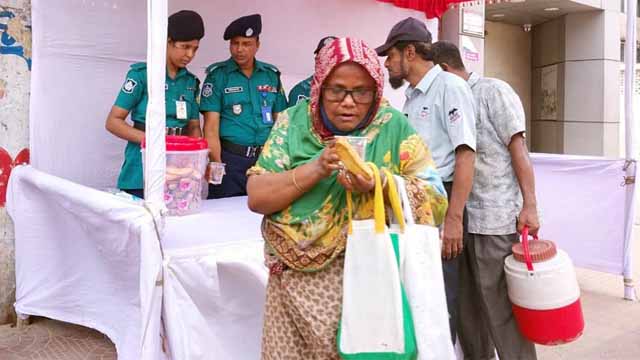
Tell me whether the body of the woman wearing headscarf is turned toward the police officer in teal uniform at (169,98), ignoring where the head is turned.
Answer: no

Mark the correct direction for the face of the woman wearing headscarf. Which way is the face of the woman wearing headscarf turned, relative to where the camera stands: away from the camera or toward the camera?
toward the camera

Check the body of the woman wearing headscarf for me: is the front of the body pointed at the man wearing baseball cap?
no

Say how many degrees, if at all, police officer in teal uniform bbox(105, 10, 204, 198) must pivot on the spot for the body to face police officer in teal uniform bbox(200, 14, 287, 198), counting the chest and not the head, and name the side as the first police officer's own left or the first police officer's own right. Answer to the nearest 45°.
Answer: approximately 90° to the first police officer's own left

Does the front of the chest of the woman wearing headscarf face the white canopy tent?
no

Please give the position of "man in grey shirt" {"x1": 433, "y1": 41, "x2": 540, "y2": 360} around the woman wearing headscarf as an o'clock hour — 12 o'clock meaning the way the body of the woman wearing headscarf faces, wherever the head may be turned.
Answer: The man in grey shirt is roughly at 7 o'clock from the woman wearing headscarf.

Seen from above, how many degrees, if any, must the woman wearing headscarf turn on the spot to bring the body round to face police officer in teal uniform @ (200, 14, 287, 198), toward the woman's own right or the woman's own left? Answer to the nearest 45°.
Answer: approximately 180°

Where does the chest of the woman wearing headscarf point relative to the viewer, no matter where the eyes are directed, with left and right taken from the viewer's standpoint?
facing the viewer

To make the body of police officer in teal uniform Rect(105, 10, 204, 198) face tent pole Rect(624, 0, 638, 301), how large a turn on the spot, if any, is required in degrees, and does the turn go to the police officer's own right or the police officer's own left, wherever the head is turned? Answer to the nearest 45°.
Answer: approximately 45° to the police officer's own left

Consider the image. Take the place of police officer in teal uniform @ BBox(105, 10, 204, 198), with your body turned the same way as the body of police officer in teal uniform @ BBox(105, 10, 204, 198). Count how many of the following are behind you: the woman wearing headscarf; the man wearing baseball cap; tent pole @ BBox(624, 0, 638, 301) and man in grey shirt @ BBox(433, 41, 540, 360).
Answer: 0

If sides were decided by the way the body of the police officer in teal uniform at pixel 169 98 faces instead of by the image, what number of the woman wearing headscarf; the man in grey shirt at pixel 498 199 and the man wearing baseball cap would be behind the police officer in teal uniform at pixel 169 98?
0

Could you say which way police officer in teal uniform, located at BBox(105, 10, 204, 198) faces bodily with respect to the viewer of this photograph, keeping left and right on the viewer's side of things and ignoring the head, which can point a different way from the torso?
facing the viewer and to the right of the viewer
